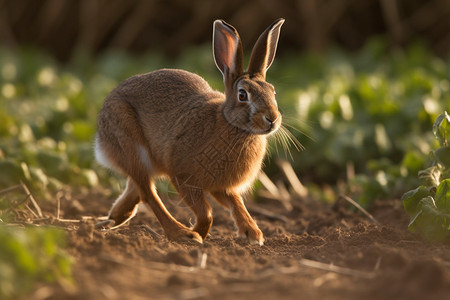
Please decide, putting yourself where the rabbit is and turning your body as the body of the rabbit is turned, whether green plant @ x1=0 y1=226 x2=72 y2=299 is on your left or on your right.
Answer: on your right

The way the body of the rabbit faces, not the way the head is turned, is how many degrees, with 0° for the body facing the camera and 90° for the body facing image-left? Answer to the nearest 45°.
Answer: approximately 315°

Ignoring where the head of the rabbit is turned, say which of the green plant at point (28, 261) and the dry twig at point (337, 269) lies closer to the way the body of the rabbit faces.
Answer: the dry twig

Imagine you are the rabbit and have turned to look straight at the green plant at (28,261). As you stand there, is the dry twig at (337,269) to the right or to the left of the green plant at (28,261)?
left
